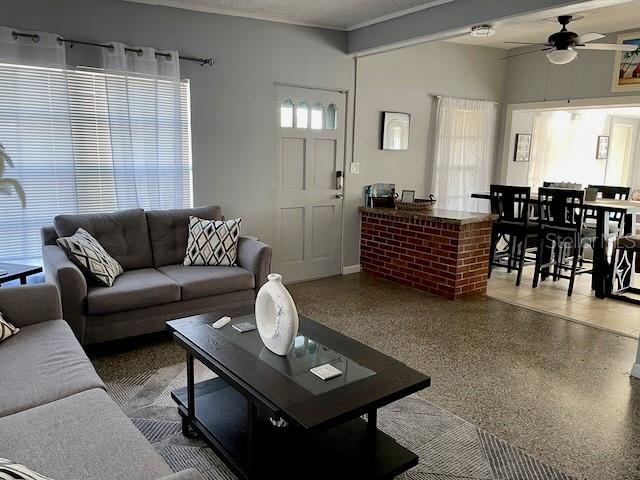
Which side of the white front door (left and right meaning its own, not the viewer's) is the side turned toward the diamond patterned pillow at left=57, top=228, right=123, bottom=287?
right

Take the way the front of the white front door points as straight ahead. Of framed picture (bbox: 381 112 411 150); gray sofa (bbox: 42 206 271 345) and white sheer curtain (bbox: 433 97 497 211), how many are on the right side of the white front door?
1

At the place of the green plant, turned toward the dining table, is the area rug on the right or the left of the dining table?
right

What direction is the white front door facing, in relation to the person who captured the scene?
facing the viewer and to the right of the viewer

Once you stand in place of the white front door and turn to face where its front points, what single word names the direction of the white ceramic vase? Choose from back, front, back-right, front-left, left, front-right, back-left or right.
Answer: front-right

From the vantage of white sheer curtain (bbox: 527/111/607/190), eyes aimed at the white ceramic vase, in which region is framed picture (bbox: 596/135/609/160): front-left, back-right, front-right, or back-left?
back-left

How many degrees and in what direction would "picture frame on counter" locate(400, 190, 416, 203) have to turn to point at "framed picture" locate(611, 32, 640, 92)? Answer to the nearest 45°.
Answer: approximately 90° to its left

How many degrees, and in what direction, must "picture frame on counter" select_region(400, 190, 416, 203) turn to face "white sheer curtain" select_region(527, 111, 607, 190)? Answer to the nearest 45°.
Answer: approximately 135° to its left

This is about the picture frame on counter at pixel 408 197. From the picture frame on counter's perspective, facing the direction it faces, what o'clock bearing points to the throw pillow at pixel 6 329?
The throw pillow is roughly at 1 o'clock from the picture frame on counter.

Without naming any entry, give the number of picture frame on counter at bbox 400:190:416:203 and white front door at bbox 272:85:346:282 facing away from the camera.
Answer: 0

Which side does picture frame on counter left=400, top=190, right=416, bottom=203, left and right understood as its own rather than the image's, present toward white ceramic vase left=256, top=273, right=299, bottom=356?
front

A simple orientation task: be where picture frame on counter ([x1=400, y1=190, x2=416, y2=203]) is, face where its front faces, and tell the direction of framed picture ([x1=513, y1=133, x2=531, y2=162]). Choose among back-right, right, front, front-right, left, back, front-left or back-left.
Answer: back-left

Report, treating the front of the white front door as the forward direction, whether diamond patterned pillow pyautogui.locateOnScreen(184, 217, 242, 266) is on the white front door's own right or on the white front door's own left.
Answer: on the white front door's own right

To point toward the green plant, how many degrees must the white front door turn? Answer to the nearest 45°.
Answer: approximately 90° to its right

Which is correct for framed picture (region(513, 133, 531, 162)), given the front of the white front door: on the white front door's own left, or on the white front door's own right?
on the white front door's own left

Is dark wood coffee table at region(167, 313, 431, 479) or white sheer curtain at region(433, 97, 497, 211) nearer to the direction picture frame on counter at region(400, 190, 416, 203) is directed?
the dark wood coffee table

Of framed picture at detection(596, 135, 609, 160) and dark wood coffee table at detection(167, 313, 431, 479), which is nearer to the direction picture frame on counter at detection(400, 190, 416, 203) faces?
the dark wood coffee table

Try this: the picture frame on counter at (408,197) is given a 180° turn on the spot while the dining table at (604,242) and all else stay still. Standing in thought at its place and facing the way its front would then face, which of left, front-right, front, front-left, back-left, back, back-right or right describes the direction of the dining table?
right

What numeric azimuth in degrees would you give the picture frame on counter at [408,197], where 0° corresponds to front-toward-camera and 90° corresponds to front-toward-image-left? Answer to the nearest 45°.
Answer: approximately 0°

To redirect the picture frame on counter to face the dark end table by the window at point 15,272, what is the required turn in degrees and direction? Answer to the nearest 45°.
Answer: approximately 45° to its right
